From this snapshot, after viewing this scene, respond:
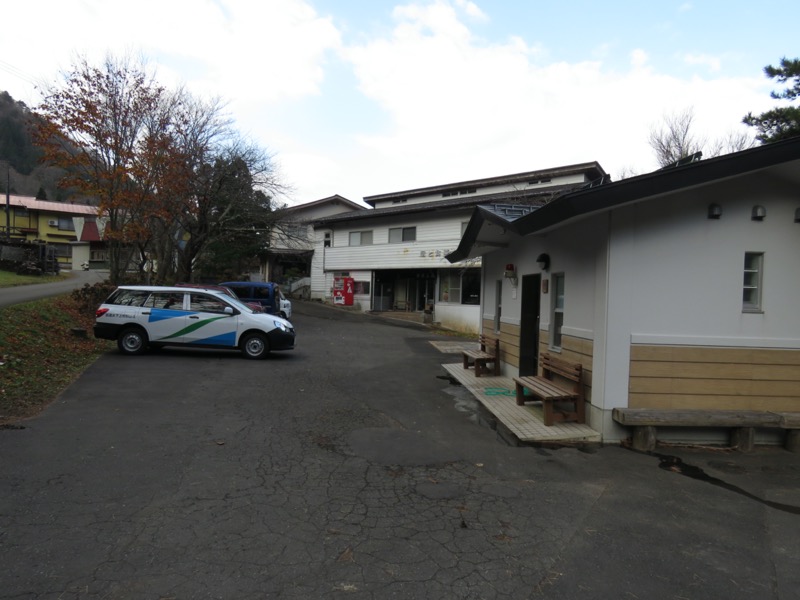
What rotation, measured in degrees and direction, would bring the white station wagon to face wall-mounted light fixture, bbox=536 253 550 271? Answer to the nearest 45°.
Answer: approximately 45° to its right

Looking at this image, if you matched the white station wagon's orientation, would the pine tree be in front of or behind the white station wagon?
in front

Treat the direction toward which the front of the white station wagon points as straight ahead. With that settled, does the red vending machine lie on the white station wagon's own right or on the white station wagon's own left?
on the white station wagon's own left

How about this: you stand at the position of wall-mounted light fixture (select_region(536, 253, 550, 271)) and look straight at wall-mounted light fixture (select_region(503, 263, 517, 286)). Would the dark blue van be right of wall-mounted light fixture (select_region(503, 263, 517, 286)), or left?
left

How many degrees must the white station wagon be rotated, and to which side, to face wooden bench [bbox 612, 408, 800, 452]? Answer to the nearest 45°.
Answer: approximately 45° to its right

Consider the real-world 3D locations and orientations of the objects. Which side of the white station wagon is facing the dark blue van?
left

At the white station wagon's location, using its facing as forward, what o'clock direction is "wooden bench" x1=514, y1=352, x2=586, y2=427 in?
The wooden bench is roughly at 2 o'clock from the white station wagon.

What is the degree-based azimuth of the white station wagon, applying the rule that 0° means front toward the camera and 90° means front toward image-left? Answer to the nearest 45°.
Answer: approximately 270°

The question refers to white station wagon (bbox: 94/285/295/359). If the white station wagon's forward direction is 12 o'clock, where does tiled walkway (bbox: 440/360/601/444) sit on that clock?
The tiled walkway is roughly at 2 o'clock from the white station wagon.
